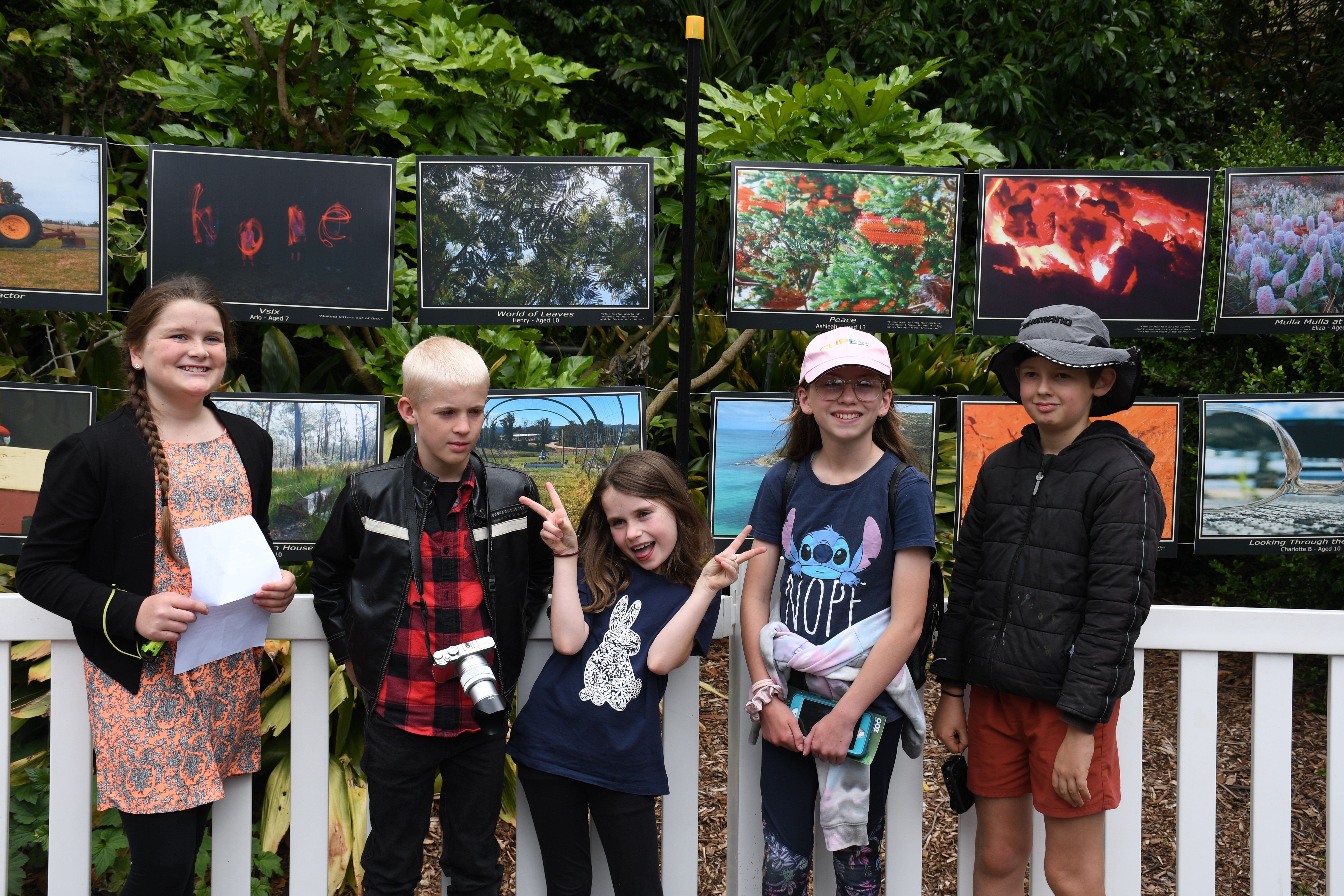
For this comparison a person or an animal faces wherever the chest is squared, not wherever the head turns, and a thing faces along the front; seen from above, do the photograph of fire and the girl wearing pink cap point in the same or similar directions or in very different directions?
same or similar directions

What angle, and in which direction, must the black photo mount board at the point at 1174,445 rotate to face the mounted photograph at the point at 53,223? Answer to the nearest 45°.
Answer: approximately 45° to its right

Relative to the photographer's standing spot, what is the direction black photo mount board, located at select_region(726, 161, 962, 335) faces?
facing the viewer

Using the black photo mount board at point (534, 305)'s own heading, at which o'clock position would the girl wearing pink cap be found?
The girl wearing pink cap is roughly at 11 o'clock from the black photo mount board.

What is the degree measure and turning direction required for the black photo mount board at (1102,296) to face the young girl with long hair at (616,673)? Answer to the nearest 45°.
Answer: approximately 45° to its right

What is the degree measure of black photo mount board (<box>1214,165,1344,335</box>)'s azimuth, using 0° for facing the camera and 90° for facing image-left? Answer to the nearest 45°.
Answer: approximately 0°

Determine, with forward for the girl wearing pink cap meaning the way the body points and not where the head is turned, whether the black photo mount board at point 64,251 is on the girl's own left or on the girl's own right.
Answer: on the girl's own right

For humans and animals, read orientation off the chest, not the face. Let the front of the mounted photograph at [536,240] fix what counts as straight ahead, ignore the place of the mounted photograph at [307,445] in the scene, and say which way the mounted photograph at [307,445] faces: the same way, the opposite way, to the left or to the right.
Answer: the same way

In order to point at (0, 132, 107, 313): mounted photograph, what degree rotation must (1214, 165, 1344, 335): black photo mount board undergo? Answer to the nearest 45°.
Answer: approximately 45° to its right

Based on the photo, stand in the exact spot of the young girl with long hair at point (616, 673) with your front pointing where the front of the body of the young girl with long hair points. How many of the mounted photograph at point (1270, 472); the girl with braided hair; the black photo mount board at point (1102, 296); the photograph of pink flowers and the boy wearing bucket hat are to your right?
1

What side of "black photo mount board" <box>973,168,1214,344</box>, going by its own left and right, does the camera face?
front

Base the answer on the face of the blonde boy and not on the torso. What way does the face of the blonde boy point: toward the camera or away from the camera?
toward the camera

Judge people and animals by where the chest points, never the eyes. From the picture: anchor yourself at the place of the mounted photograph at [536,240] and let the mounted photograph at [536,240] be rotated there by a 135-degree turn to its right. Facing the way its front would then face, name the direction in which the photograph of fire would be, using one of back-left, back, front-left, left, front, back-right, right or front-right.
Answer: back-right

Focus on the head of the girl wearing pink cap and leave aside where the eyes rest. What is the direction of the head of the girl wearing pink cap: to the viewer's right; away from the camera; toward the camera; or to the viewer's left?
toward the camera

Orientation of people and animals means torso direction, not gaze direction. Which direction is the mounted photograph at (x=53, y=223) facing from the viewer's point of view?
toward the camera
